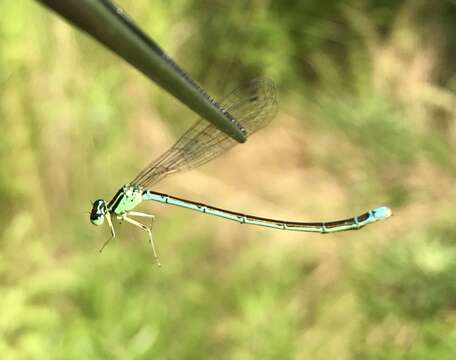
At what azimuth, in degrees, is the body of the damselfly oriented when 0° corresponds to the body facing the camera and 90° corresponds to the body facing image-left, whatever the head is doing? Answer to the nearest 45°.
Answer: approximately 90°
